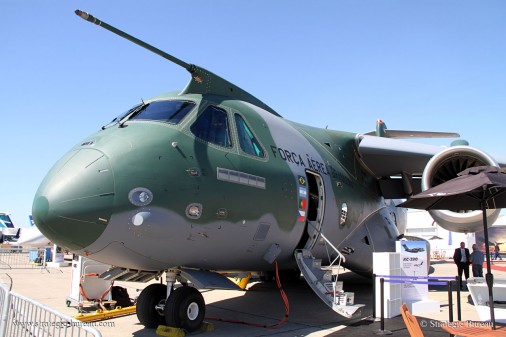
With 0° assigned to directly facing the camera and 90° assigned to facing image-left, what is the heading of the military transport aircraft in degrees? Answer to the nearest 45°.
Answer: approximately 45°

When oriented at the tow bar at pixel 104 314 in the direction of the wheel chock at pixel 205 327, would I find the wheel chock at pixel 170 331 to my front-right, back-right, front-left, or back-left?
front-right
